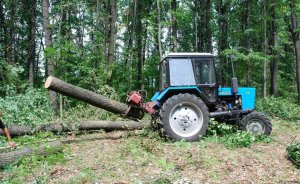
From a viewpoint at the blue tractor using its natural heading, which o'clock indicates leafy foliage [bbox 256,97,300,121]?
The leafy foliage is roughly at 10 o'clock from the blue tractor.

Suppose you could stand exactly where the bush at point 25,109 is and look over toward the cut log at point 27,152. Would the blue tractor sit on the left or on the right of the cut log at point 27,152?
left

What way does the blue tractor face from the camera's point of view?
to the viewer's right

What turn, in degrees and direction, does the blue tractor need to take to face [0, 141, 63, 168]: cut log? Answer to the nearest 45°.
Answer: approximately 135° to its right

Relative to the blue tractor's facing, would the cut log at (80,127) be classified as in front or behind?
behind

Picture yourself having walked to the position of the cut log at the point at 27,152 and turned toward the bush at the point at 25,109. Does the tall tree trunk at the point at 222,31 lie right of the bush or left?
right

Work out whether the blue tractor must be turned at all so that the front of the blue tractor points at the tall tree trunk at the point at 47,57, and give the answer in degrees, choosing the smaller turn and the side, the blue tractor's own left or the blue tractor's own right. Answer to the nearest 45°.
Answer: approximately 135° to the blue tractor's own left

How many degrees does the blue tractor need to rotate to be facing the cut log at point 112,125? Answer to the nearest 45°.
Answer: approximately 135° to its left

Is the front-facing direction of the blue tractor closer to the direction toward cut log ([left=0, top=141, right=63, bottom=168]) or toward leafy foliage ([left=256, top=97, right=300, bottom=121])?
the leafy foliage
